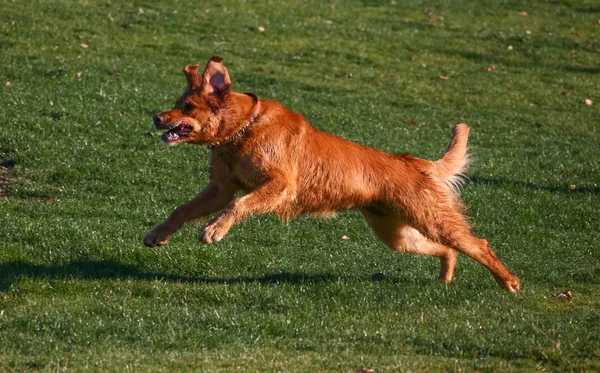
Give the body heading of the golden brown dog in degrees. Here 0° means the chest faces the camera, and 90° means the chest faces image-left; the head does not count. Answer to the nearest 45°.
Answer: approximately 90°

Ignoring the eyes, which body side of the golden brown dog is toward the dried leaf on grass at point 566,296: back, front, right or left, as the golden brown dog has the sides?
back
